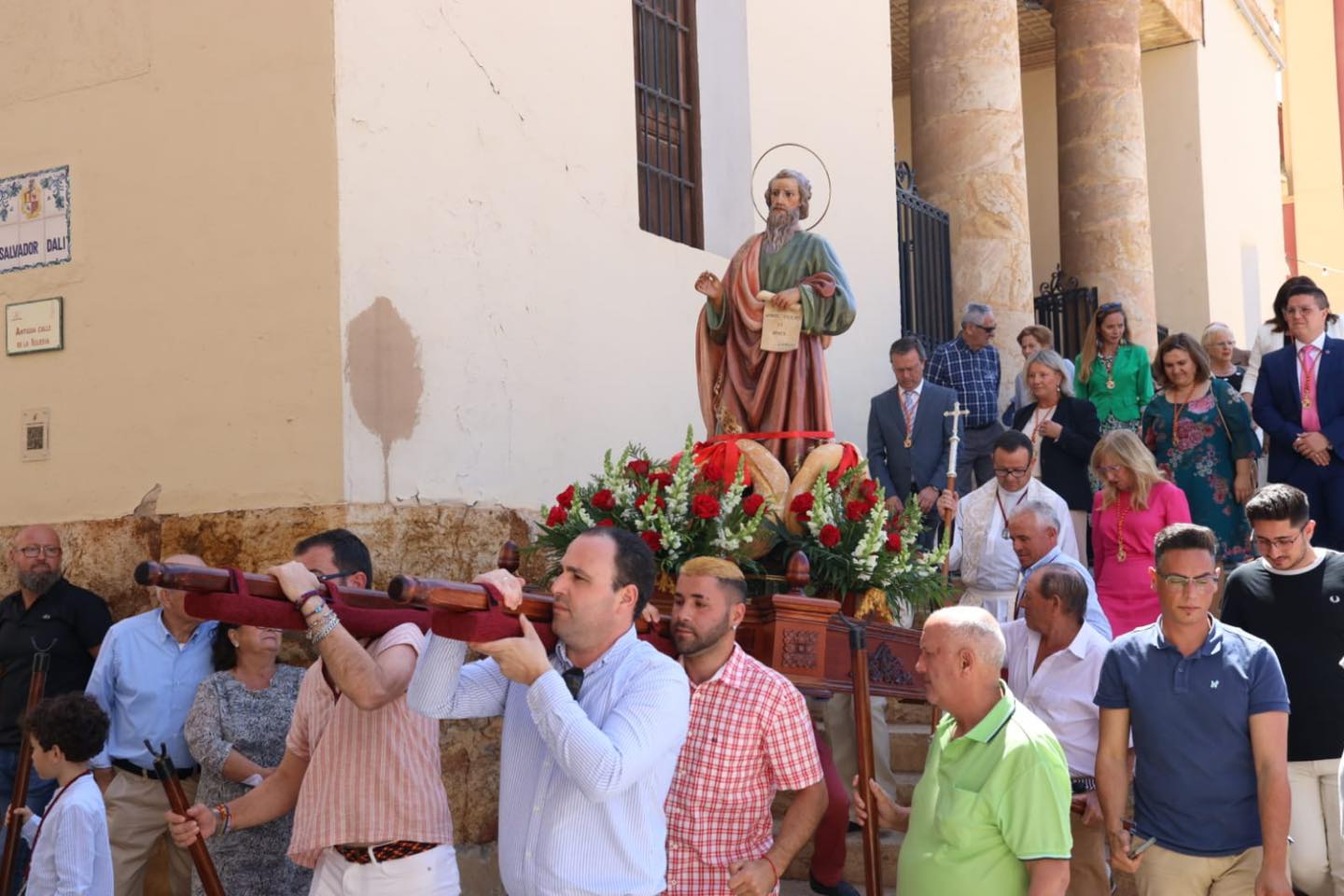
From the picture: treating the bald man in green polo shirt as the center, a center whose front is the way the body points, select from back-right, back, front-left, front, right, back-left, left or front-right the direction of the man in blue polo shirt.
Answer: back

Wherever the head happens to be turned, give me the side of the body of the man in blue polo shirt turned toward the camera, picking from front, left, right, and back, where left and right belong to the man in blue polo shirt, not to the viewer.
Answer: front

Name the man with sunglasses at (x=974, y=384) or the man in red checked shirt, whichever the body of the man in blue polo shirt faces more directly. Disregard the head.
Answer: the man in red checked shirt

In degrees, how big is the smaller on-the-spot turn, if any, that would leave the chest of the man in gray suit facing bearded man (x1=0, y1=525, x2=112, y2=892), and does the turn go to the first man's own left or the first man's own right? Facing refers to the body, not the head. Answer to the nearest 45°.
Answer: approximately 45° to the first man's own right

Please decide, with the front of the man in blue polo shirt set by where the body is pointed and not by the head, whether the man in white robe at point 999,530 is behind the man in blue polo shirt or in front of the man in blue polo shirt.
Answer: behind

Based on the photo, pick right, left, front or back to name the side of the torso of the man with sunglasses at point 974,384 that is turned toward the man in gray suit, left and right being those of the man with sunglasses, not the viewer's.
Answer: right

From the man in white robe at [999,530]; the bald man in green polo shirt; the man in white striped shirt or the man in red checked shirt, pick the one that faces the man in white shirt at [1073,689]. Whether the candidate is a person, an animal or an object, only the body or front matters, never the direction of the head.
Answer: the man in white robe at [999,530]

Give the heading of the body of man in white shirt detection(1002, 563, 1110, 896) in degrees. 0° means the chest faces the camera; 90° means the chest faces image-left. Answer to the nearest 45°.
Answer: approximately 45°

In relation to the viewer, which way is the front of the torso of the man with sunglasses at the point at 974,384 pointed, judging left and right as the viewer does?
facing the viewer and to the right of the viewer

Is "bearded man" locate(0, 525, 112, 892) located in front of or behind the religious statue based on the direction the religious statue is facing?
in front

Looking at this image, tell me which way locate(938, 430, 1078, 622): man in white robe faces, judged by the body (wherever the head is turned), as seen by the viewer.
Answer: toward the camera

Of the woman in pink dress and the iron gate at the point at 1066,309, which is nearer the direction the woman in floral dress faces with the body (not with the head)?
the woman in pink dress

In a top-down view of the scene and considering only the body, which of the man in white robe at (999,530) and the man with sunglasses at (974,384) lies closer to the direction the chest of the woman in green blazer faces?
the man in white robe

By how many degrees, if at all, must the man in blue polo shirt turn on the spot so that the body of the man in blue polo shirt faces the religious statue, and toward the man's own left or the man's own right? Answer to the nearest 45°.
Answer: approximately 135° to the man's own right

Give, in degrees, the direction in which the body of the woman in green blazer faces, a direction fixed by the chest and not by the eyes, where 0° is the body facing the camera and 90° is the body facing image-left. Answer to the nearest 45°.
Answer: approximately 0°

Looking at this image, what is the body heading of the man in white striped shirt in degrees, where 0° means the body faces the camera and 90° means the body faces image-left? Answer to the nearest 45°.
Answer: approximately 45°

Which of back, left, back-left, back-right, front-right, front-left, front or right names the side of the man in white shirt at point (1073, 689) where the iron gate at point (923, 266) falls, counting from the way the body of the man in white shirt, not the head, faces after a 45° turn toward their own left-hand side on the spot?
back

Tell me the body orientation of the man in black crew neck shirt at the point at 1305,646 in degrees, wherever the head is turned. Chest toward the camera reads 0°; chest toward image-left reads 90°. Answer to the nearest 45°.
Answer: approximately 0°
